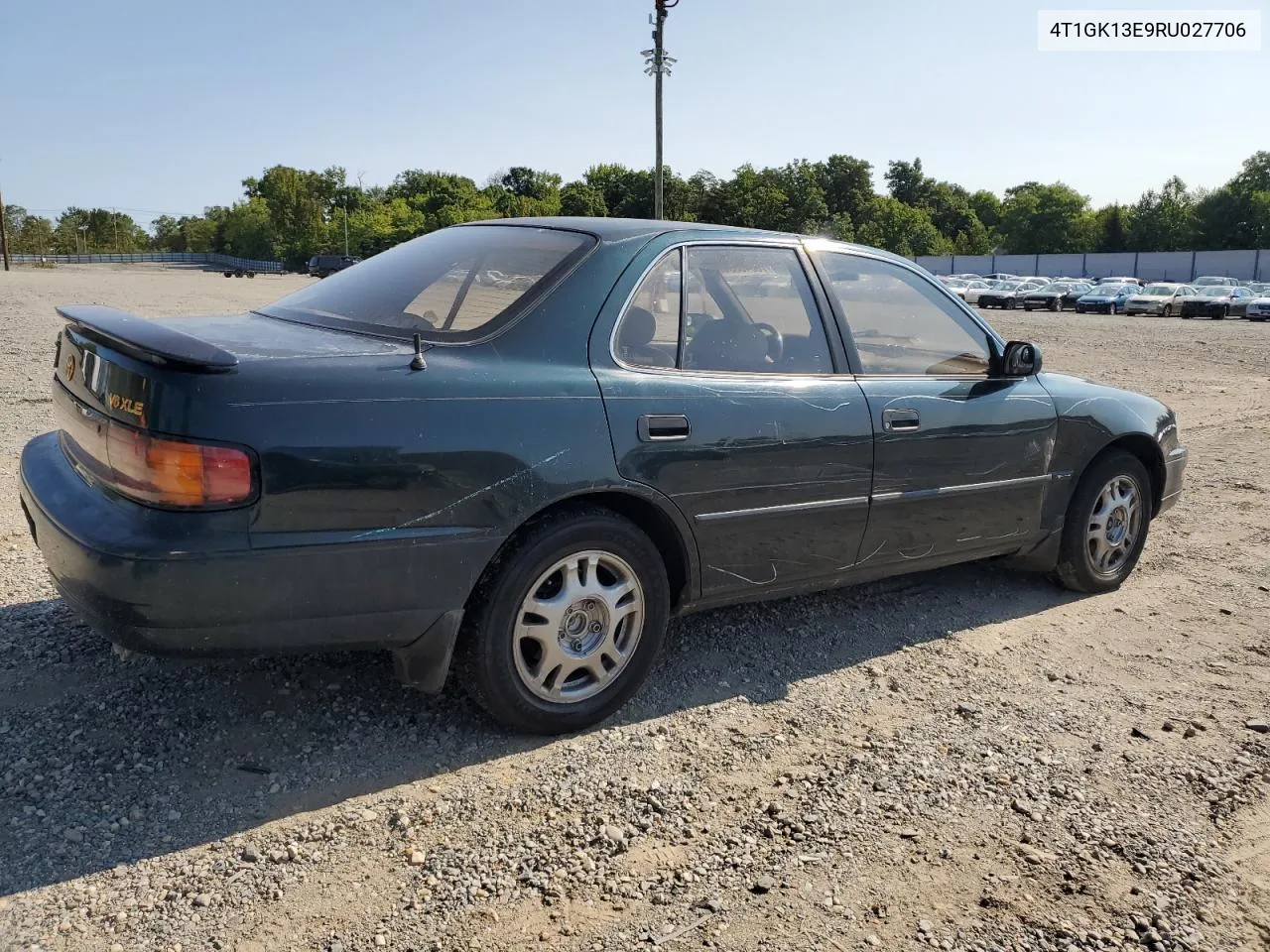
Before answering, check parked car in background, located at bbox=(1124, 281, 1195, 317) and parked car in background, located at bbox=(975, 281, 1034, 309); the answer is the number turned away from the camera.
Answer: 0

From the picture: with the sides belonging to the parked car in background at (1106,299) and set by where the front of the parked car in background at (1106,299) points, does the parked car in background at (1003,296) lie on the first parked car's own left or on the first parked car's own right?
on the first parked car's own right

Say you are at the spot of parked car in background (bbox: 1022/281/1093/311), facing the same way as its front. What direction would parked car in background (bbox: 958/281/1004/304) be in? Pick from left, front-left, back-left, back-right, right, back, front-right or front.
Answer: right

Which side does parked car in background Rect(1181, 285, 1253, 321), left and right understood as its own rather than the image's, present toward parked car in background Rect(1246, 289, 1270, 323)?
left

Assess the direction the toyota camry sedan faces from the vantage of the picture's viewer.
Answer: facing away from the viewer and to the right of the viewer

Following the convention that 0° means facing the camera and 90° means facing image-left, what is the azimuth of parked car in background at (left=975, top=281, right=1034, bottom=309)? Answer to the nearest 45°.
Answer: approximately 45°

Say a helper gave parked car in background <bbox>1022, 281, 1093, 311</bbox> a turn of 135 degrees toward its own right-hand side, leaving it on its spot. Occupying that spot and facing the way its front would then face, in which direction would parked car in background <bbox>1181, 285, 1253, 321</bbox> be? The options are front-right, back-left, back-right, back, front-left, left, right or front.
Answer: back-right

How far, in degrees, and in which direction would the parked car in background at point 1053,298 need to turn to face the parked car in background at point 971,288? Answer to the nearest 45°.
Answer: approximately 90° to its right

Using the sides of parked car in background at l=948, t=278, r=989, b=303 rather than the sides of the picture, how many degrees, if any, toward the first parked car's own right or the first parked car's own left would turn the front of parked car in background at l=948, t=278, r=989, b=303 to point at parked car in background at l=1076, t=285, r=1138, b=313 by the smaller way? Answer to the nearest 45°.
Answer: approximately 90° to the first parked car's own left

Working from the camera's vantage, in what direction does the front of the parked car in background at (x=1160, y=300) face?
facing the viewer and to the left of the viewer

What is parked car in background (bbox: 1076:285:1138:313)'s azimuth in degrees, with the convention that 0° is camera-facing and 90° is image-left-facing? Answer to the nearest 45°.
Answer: approximately 45°

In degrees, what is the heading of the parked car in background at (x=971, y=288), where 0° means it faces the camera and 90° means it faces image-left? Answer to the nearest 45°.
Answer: approximately 45°
